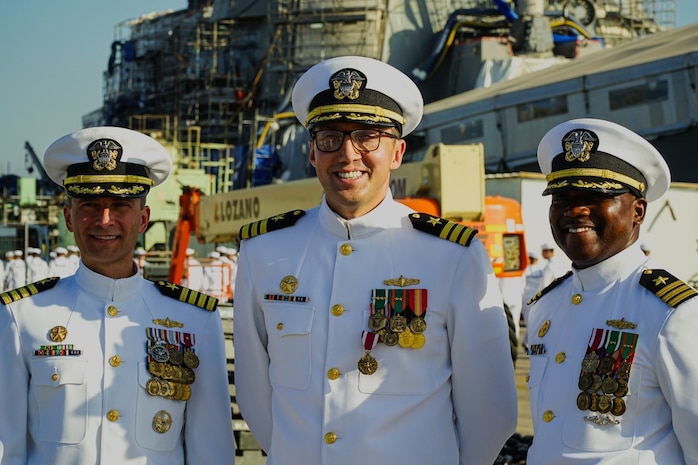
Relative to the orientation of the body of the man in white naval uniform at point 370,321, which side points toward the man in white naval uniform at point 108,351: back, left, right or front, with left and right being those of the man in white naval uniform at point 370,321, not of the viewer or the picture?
right

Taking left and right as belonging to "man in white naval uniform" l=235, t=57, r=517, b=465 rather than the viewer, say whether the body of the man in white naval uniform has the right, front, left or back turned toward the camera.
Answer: front

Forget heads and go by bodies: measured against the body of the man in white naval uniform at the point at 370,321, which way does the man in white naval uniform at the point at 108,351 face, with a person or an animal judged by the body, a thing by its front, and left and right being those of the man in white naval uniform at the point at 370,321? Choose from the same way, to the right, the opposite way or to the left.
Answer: the same way

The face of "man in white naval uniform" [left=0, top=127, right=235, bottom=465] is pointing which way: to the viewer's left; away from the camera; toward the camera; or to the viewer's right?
toward the camera

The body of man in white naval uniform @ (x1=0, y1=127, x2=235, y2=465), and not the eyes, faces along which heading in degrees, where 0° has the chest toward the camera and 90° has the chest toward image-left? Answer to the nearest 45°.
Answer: approximately 0°

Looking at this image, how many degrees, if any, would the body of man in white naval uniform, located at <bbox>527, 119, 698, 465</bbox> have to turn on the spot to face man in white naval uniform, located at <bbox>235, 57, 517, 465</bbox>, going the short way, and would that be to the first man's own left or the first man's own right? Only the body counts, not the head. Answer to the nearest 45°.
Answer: approximately 45° to the first man's own right

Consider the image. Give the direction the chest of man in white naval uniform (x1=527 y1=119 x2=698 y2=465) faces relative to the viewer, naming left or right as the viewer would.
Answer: facing the viewer and to the left of the viewer

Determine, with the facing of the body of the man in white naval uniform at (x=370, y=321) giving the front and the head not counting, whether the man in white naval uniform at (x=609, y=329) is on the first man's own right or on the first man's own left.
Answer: on the first man's own left

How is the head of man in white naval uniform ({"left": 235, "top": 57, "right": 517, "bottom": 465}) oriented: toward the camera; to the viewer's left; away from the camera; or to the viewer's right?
toward the camera

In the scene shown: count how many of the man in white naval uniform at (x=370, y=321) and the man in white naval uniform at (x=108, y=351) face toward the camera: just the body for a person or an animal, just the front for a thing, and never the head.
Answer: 2

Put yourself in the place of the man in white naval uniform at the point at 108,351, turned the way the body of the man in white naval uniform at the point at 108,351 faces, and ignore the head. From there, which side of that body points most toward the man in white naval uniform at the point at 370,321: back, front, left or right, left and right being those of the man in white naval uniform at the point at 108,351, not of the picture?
left

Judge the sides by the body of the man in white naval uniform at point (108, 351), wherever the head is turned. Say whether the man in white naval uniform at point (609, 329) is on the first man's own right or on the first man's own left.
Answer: on the first man's own left
